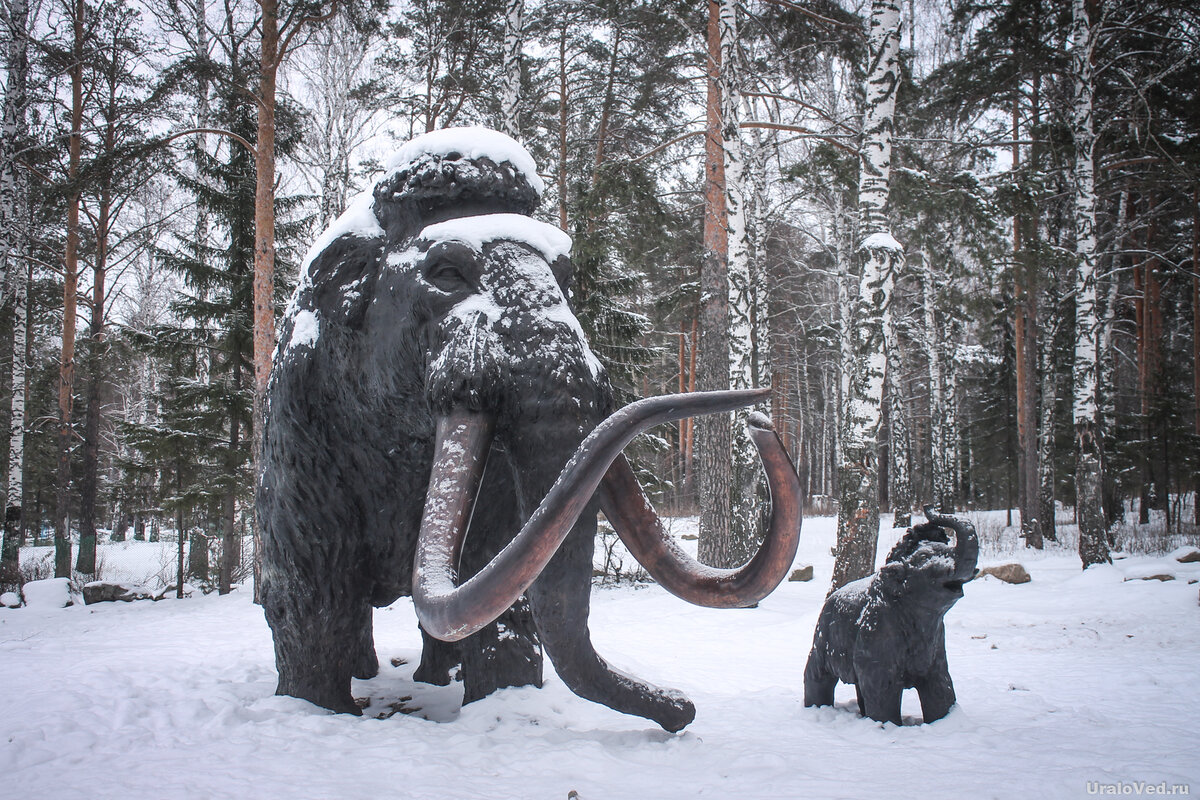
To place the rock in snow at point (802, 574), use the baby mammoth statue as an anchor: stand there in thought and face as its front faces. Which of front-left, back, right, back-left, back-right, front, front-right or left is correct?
back-left

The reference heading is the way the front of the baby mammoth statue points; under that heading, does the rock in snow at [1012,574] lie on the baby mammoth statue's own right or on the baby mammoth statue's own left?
on the baby mammoth statue's own left

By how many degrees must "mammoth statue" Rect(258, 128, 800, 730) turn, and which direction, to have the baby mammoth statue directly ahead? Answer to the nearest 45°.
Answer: approximately 45° to its left

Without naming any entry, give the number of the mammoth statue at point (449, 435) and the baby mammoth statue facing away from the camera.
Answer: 0

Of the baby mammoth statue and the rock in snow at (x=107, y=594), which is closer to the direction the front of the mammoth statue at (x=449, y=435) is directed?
the baby mammoth statue

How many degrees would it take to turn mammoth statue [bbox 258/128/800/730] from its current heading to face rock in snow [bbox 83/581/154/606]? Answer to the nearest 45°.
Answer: approximately 180°

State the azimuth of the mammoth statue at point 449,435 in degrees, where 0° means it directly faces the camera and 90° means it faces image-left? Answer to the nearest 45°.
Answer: approximately 315°

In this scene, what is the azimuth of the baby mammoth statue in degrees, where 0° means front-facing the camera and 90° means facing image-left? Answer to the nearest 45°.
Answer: approximately 315°

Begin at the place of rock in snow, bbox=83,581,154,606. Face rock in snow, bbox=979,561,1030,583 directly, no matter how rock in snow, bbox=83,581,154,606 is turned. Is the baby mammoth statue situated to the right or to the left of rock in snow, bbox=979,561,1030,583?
right

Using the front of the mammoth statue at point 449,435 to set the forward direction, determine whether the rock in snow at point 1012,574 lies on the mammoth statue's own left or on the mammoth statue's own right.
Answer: on the mammoth statue's own left
